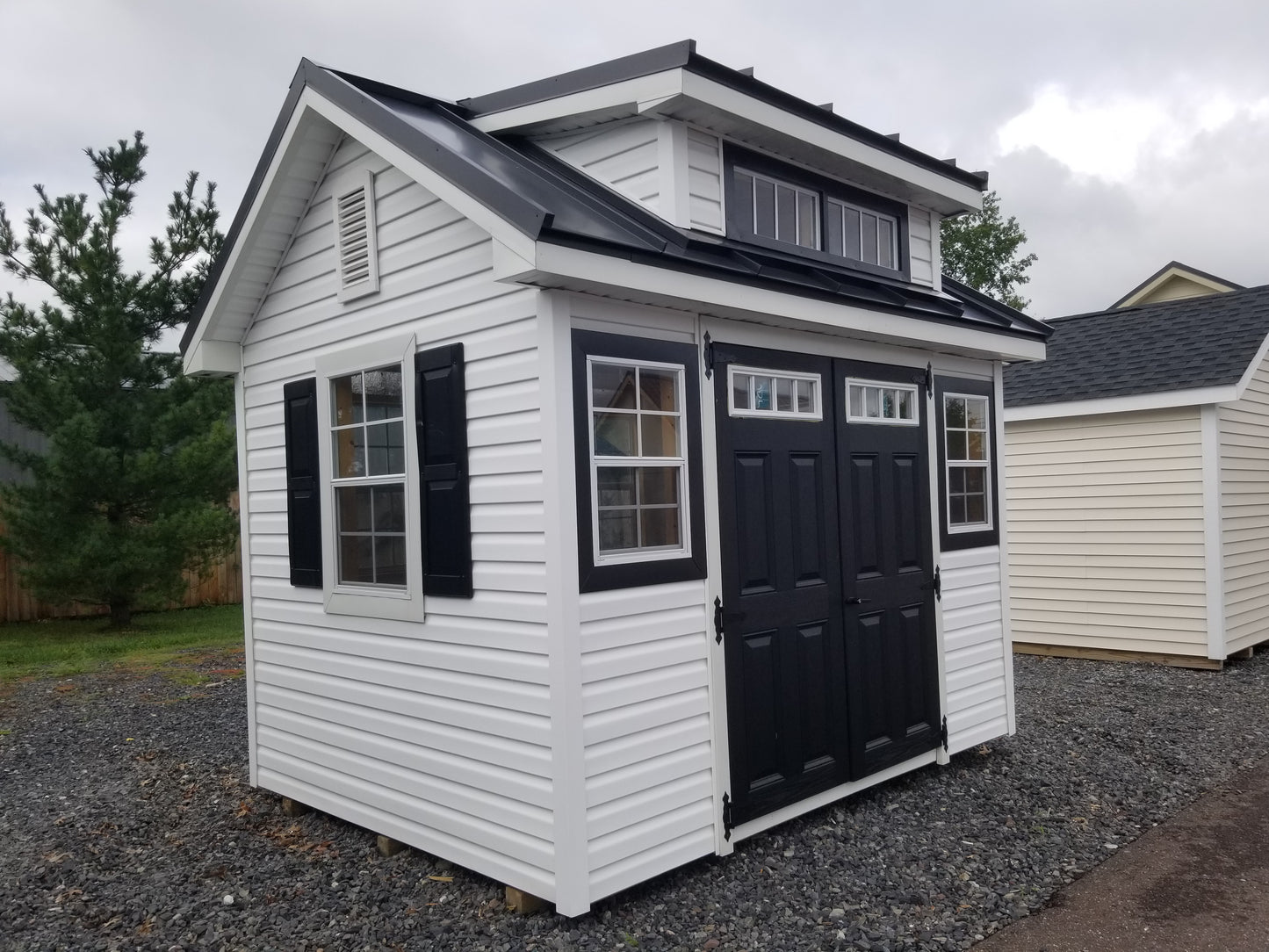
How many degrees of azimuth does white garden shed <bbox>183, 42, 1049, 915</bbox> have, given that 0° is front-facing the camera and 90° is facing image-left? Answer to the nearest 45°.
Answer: approximately 315°

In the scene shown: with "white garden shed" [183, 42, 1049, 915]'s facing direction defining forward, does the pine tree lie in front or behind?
behind

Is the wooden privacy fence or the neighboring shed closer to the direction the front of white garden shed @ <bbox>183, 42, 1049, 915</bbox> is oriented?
the neighboring shed

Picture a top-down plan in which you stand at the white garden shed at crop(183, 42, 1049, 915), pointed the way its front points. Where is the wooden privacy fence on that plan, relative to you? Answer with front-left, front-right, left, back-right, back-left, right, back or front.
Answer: back

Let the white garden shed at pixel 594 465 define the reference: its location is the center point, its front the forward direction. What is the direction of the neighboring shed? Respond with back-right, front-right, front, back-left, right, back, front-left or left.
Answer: left

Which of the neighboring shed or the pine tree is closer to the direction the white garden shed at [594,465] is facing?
the neighboring shed
